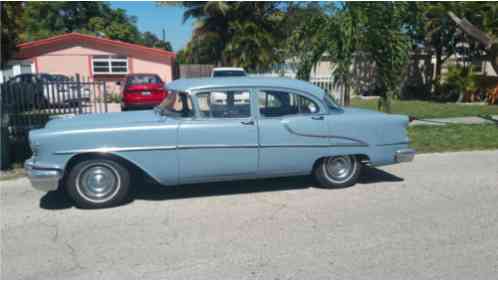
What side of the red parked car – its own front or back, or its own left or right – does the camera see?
back

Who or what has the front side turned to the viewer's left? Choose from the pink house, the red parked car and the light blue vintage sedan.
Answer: the light blue vintage sedan

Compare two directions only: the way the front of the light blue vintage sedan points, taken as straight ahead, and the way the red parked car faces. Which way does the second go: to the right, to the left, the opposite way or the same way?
to the right

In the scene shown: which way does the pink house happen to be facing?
toward the camera

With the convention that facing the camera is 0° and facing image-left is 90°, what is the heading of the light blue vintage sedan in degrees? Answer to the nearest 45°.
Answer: approximately 90°

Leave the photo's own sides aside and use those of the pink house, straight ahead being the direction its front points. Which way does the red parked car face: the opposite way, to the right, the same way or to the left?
the opposite way

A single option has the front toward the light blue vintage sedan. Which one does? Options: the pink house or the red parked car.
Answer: the pink house

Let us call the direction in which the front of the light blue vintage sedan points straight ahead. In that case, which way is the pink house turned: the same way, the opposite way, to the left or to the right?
to the left

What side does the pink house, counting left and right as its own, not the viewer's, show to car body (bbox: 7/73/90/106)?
front

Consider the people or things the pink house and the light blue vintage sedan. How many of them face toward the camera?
1

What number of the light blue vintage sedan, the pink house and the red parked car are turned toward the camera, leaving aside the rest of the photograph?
1

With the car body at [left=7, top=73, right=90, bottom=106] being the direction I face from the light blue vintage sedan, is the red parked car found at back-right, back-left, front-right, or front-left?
front-right

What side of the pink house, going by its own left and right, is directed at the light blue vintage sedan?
front

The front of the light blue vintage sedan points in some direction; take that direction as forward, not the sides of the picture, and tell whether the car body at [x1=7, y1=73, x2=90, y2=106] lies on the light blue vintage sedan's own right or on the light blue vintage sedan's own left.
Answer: on the light blue vintage sedan's own right

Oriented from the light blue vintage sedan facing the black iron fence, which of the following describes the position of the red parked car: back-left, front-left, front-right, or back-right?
front-right

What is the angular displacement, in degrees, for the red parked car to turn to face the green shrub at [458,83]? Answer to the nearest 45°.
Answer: approximately 90° to its right
